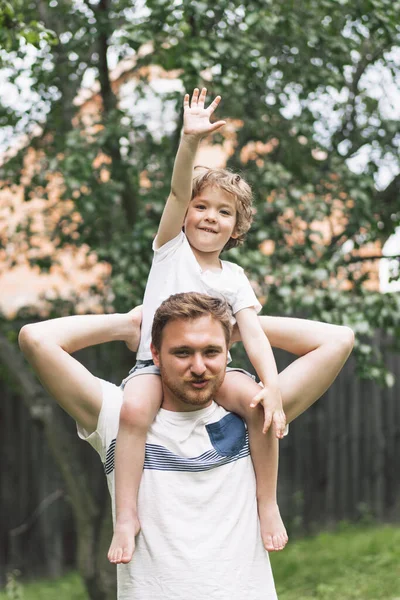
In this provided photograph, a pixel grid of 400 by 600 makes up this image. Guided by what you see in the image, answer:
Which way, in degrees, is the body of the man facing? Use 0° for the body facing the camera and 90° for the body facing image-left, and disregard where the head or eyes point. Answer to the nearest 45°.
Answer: approximately 0°

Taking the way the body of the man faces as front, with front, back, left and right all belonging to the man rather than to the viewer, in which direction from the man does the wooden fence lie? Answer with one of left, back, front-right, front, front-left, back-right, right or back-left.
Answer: back

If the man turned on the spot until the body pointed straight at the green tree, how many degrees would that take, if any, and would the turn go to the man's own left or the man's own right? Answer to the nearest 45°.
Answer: approximately 180°
